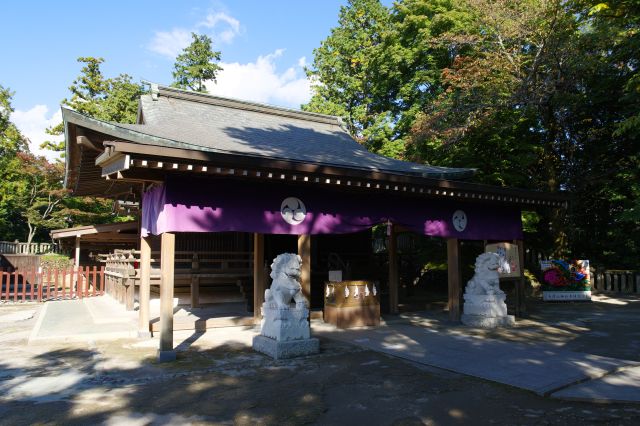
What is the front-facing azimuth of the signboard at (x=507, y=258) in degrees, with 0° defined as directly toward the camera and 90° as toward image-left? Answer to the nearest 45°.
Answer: approximately 0°

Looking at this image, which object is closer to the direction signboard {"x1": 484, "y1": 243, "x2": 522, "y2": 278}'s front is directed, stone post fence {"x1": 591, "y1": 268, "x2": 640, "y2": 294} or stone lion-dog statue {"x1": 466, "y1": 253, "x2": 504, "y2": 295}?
the stone lion-dog statue

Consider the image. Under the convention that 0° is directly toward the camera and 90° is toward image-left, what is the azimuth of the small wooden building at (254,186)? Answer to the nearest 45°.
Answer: approximately 315°

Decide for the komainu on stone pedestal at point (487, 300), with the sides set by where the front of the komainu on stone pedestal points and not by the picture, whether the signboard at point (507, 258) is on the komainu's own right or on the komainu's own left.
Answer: on the komainu's own left

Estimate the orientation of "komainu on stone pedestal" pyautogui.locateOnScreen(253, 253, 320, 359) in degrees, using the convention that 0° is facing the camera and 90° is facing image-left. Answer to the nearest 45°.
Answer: approximately 315°

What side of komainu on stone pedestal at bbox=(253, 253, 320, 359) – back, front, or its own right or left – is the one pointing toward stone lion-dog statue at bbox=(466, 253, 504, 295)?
left

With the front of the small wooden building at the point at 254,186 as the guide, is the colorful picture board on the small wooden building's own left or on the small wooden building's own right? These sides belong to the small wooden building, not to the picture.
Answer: on the small wooden building's own left

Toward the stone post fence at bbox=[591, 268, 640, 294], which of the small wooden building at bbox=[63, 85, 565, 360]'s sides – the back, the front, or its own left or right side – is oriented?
left

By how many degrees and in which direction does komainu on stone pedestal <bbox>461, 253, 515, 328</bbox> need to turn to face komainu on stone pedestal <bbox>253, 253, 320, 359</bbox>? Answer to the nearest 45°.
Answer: approximately 90° to its right

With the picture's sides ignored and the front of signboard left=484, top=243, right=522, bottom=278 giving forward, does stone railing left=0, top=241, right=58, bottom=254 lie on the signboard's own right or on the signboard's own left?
on the signboard's own right
